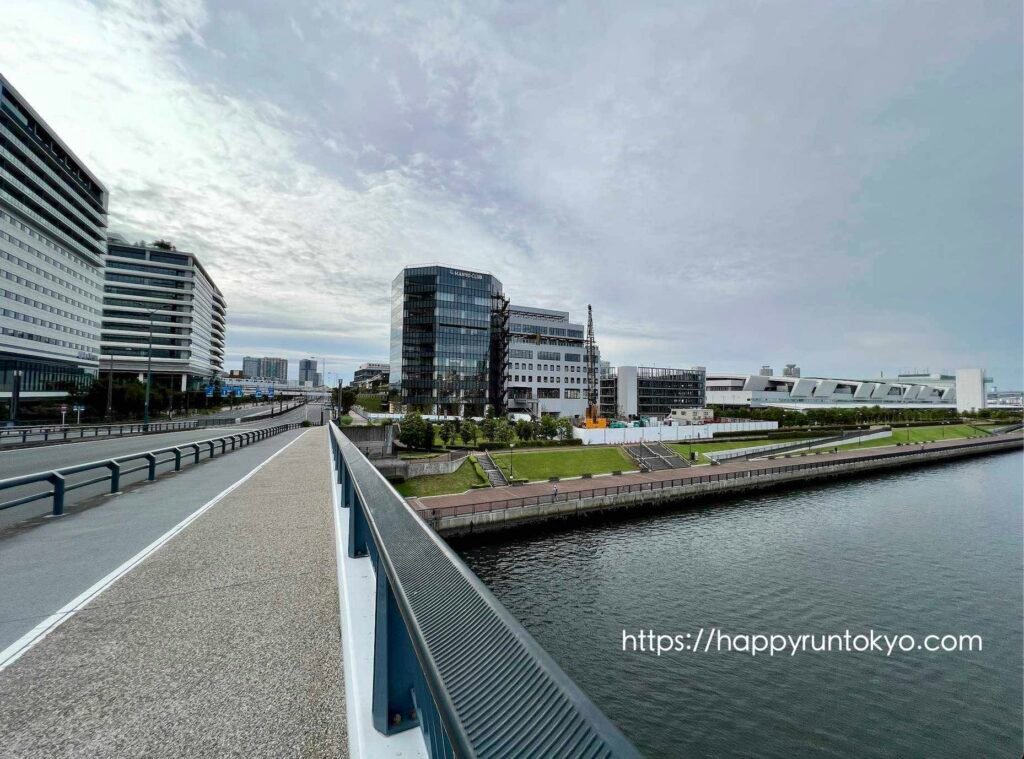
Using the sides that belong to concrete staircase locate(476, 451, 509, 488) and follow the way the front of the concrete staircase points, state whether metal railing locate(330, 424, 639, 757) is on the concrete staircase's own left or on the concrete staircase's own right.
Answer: on the concrete staircase's own right

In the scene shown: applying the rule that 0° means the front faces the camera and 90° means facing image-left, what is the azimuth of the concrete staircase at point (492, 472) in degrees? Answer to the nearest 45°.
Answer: approximately 315°
